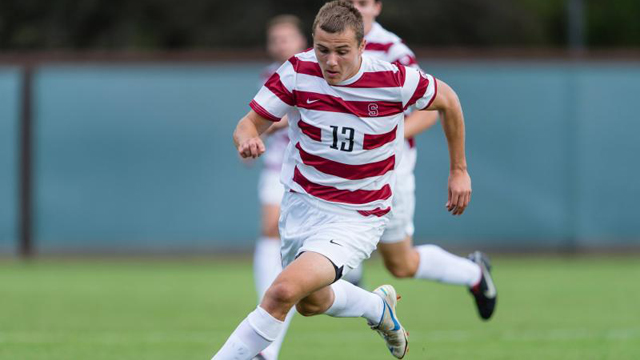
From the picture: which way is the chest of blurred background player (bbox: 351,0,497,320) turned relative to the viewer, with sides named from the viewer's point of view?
facing the viewer and to the left of the viewer

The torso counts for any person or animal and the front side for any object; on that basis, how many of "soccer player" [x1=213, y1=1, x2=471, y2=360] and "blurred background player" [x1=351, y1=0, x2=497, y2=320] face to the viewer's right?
0

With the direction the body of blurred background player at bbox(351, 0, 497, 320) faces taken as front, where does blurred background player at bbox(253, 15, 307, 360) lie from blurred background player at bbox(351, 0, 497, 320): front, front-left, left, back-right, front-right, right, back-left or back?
right

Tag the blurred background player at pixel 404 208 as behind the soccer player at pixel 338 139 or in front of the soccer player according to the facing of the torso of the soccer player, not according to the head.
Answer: behind

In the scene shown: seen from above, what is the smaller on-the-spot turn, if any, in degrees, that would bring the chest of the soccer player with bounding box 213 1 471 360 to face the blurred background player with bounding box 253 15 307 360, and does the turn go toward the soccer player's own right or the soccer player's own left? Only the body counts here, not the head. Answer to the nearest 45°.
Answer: approximately 135° to the soccer player's own right

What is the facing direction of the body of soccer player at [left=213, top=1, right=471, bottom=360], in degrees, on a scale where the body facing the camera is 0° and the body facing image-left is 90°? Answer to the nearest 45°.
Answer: approximately 45°

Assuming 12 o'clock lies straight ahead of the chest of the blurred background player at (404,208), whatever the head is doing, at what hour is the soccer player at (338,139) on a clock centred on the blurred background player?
The soccer player is roughly at 11 o'clock from the blurred background player.
